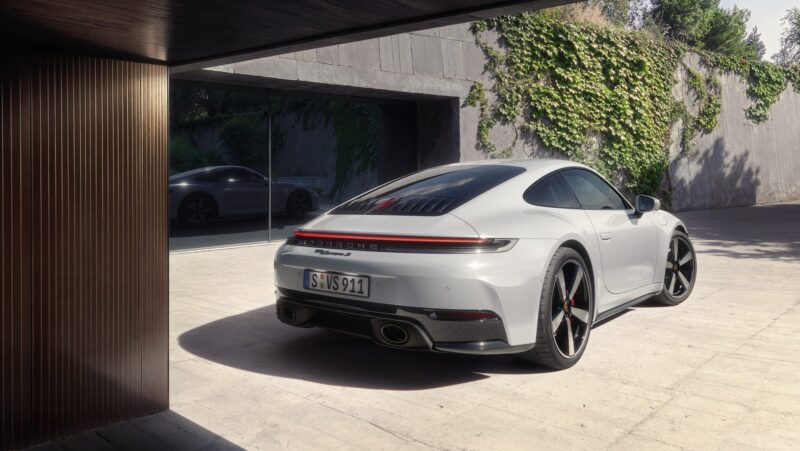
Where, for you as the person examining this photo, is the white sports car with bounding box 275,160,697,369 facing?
facing away from the viewer and to the right of the viewer

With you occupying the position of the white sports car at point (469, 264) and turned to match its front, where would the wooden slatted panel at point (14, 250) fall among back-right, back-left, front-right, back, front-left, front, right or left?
back

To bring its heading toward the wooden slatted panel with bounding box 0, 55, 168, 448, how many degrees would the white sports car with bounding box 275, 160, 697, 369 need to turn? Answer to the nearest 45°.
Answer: approximately 180°
